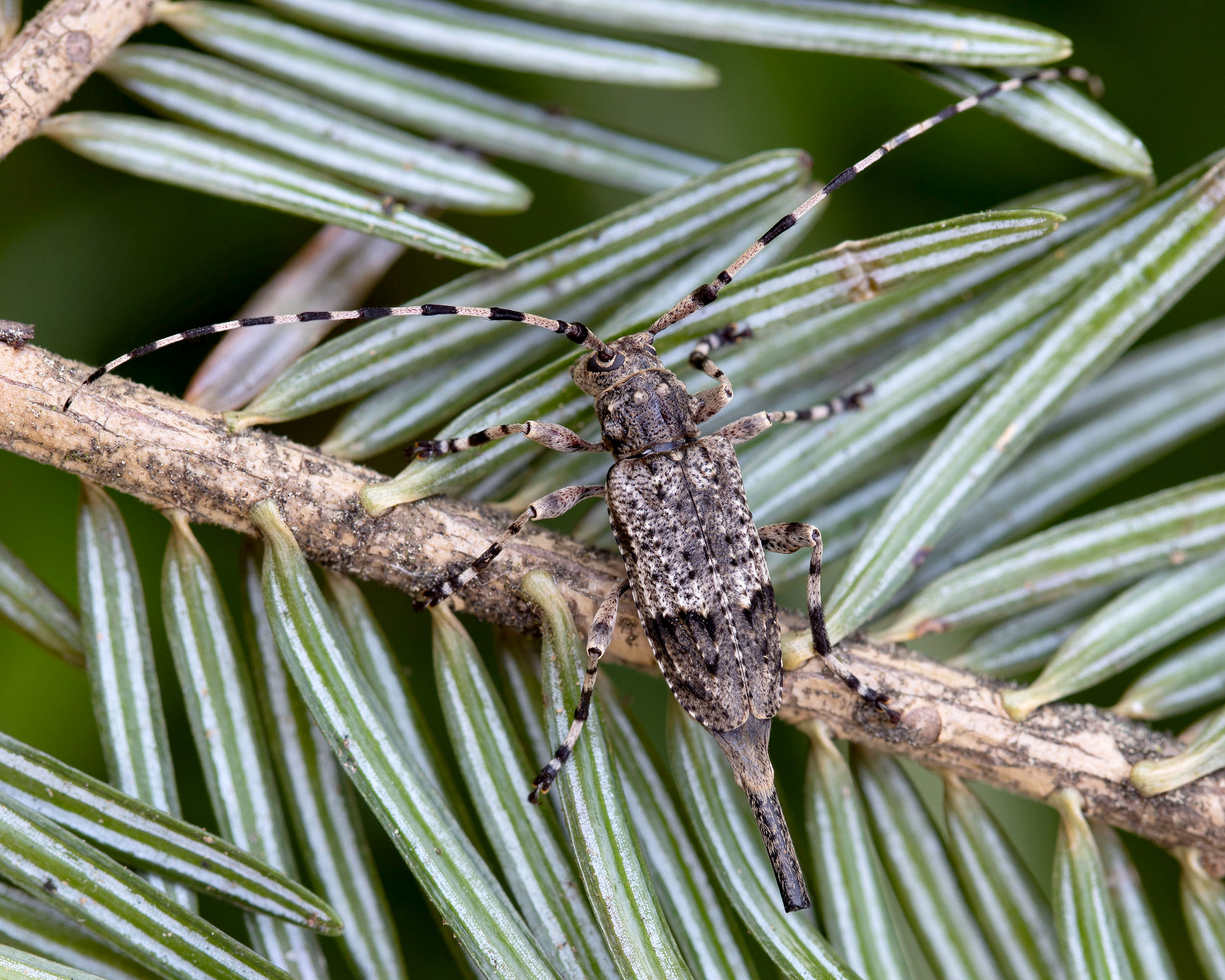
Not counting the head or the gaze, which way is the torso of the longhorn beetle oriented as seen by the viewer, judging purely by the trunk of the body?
away from the camera
